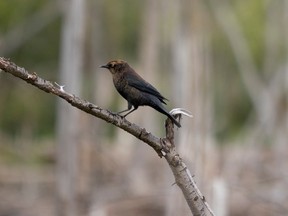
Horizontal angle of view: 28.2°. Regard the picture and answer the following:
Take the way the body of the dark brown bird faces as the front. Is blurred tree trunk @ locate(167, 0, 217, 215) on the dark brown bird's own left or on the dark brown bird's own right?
on the dark brown bird's own right

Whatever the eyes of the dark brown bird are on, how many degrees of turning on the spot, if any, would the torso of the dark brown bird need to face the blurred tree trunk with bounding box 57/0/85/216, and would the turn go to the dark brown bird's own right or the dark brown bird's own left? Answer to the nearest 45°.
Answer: approximately 90° to the dark brown bird's own right

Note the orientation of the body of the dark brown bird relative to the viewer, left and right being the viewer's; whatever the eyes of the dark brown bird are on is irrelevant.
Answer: facing to the left of the viewer
